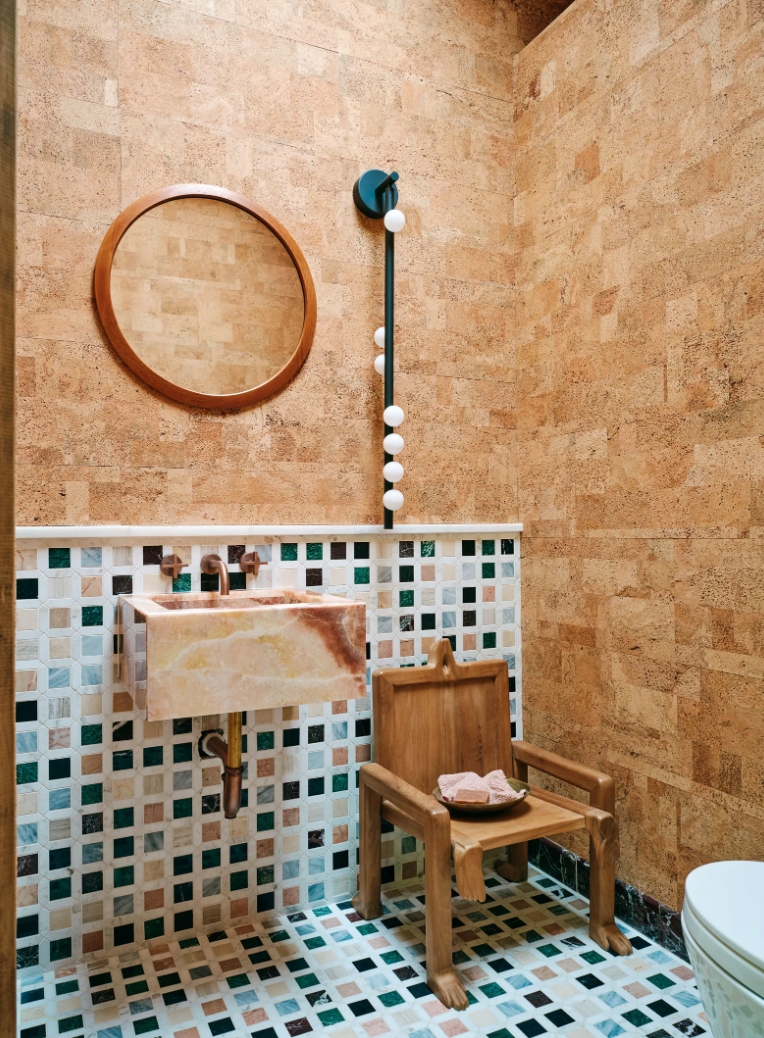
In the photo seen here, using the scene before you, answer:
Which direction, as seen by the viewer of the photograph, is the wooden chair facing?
facing the viewer and to the right of the viewer

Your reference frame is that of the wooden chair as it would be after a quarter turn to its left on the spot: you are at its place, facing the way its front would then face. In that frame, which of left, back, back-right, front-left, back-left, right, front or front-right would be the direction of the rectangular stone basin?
back

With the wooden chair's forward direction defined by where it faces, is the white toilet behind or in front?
in front

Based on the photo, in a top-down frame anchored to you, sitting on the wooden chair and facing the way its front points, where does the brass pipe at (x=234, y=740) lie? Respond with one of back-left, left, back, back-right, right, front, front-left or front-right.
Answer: right

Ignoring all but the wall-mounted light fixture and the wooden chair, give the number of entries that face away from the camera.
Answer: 0

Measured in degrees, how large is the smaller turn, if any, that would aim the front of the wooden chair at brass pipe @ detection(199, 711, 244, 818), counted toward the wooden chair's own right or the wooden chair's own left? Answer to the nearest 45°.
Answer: approximately 90° to the wooden chair's own right
